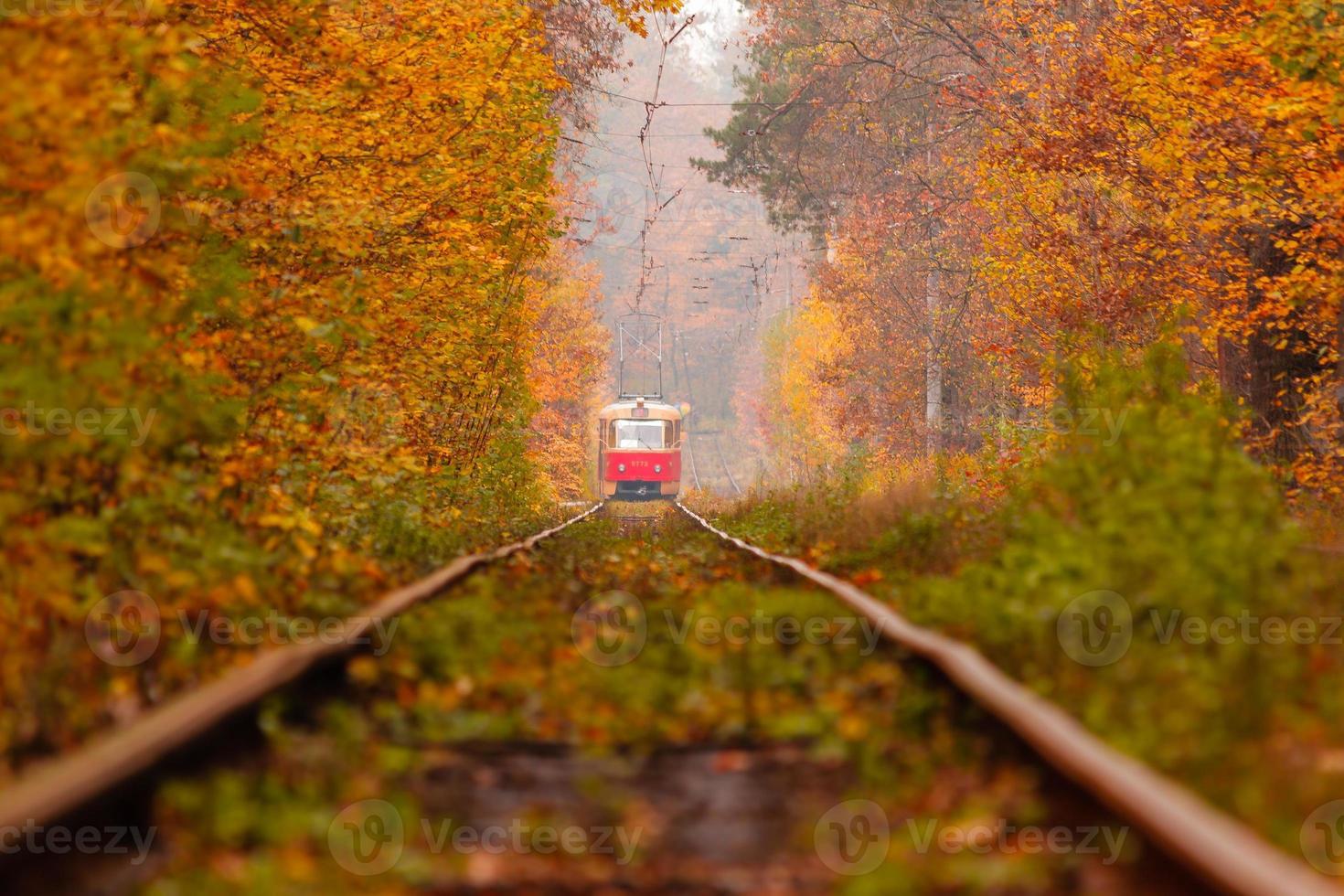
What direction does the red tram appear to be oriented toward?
toward the camera
